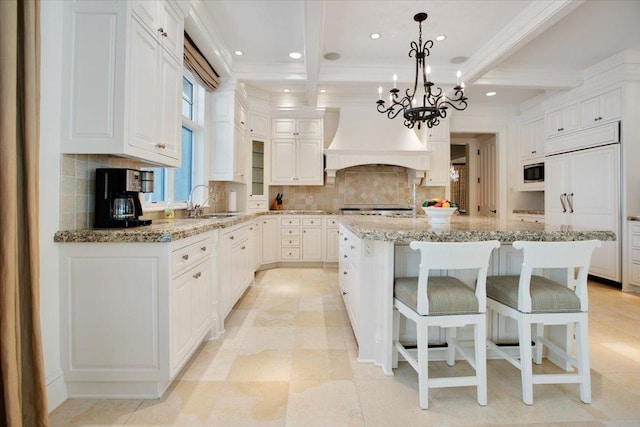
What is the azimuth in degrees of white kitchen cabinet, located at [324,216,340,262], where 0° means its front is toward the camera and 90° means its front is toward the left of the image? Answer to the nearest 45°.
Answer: approximately 0°

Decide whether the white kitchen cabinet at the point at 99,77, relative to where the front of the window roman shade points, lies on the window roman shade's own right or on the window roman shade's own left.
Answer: on the window roman shade's own right

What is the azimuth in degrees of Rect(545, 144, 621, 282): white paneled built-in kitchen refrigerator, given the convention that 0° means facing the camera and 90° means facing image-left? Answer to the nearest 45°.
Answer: approximately 45°

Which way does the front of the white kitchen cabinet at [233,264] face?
to the viewer's right

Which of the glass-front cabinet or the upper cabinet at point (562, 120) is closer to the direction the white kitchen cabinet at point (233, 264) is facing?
the upper cabinet

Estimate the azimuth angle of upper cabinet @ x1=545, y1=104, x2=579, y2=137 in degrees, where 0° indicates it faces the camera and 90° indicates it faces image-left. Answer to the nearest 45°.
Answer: approximately 45°

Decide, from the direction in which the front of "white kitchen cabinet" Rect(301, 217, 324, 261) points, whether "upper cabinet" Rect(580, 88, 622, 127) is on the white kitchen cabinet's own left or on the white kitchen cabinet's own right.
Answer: on the white kitchen cabinet's own left

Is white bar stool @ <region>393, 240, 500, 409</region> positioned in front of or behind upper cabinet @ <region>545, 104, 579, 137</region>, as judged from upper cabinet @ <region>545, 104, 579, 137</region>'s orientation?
in front

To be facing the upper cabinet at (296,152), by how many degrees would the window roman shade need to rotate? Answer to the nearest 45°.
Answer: approximately 45° to its left

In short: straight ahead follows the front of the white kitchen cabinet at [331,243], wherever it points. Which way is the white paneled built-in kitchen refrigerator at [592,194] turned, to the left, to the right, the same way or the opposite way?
to the right

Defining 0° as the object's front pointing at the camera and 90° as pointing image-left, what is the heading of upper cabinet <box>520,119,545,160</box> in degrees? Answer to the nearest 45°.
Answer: approximately 45°
